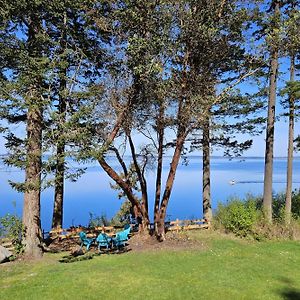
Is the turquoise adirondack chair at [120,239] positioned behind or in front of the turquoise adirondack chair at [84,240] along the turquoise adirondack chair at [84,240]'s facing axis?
in front

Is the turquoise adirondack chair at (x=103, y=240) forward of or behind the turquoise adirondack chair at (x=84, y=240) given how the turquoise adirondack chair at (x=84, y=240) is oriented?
forward
